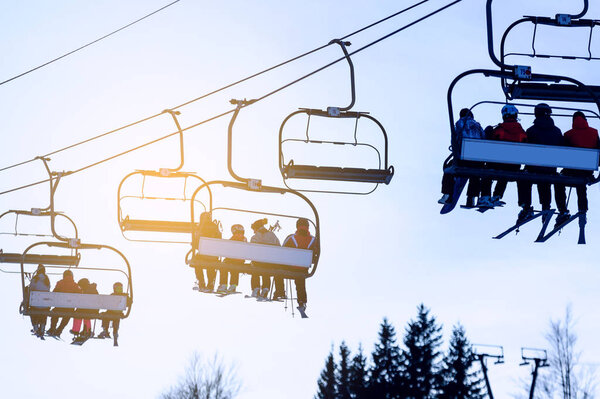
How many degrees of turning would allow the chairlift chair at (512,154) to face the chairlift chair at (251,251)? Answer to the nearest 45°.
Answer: approximately 45° to its left

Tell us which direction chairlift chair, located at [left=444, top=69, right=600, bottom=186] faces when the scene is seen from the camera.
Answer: facing away from the viewer and to the left of the viewer

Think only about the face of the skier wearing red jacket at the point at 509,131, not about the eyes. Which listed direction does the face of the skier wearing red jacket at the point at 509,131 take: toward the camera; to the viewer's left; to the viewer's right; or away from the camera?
away from the camera
